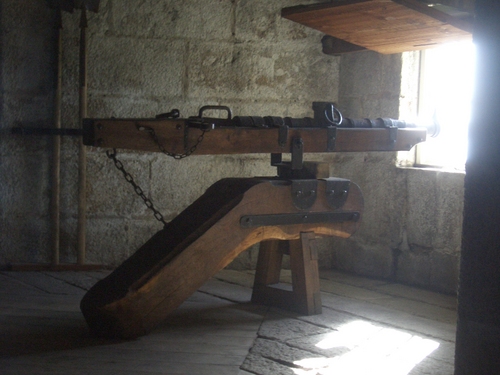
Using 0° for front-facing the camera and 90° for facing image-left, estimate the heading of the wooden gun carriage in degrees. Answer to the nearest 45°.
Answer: approximately 270°
